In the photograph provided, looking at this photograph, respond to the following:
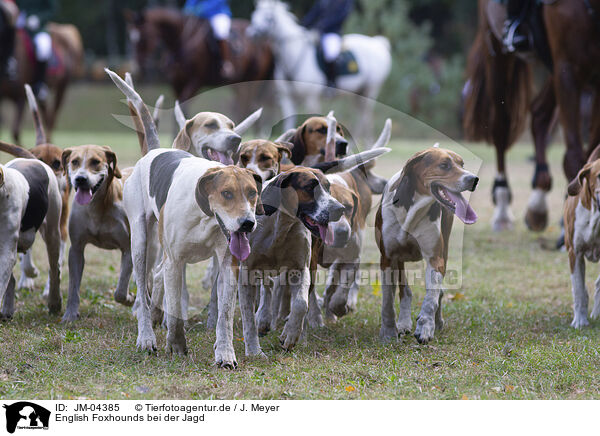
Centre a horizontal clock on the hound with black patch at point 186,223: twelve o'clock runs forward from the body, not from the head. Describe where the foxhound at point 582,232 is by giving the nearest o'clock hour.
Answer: The foxhound is roughly at 10 o'clock from the hound with black patch.

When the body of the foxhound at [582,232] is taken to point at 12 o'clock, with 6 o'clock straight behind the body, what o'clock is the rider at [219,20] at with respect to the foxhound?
The rider is roughly at 5 o'clock from the foxhound.

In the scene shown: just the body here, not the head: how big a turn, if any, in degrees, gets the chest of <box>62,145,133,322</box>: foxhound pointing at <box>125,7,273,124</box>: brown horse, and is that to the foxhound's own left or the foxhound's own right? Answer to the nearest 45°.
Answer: approximately 180°

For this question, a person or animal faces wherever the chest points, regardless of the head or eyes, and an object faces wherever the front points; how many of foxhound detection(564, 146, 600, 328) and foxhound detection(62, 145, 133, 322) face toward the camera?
2

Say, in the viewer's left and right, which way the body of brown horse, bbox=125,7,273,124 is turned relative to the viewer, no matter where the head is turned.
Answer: facing the viewer and to the left of the viewer

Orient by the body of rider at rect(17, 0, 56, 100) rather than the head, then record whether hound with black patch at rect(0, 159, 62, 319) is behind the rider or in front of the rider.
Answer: in front

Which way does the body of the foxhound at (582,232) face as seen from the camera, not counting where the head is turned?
toward the camera

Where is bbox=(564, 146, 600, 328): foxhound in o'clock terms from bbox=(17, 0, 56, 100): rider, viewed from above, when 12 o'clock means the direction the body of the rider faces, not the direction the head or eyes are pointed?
The foxhound is roughly at 10 o'clock from the rider.

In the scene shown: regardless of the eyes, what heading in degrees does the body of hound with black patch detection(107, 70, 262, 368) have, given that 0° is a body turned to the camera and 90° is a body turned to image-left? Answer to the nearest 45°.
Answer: approximately 315°
